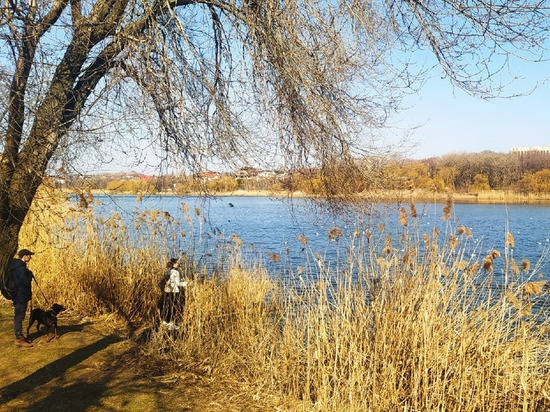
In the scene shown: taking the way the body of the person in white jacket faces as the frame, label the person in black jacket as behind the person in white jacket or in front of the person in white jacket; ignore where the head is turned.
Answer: behind

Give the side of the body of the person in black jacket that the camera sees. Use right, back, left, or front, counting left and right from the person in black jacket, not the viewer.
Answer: right

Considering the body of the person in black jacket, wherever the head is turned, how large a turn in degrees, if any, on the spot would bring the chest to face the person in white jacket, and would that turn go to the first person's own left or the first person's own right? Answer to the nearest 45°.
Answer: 0° — they already face them
